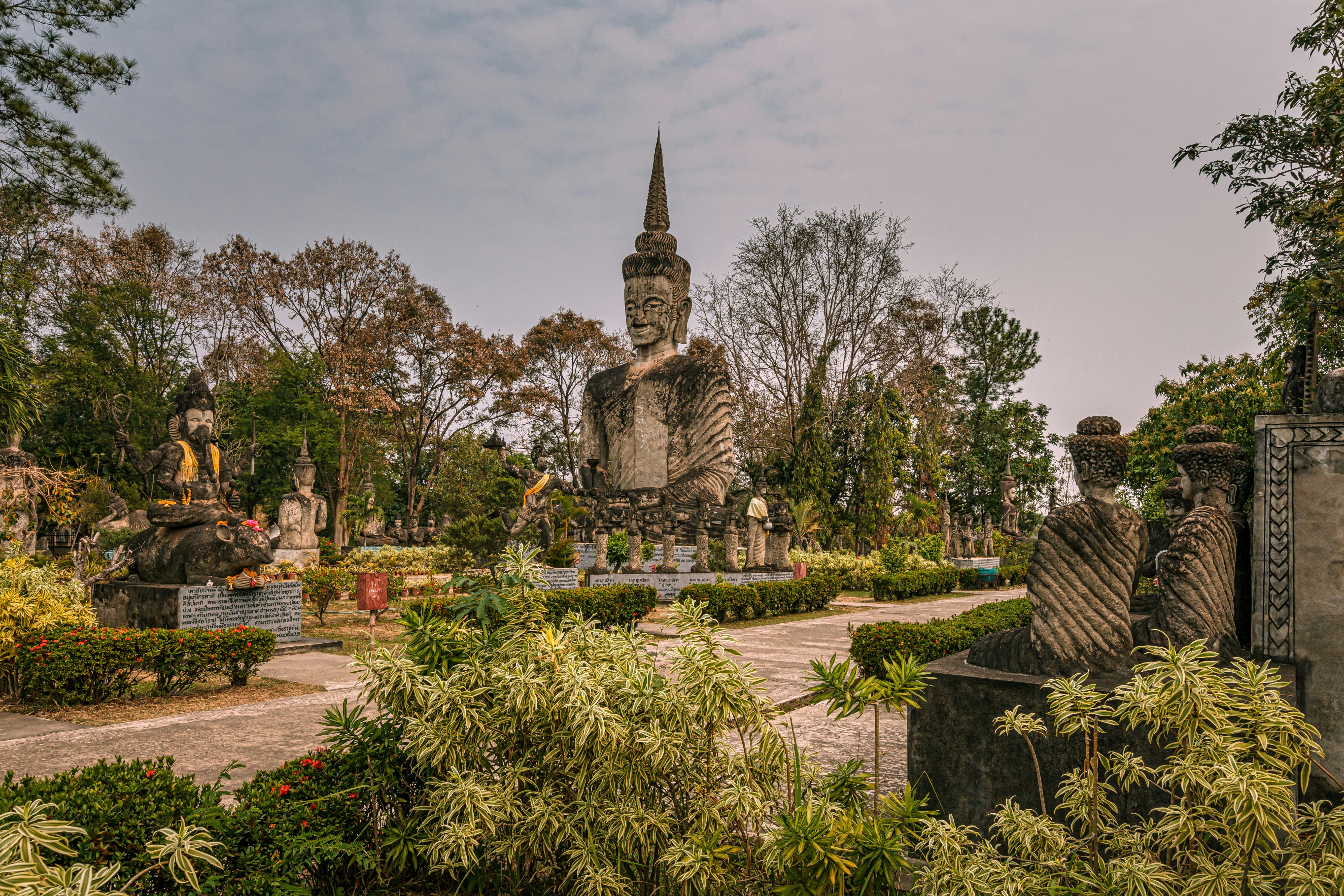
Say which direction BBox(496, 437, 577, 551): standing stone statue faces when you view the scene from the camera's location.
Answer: facing the viewer

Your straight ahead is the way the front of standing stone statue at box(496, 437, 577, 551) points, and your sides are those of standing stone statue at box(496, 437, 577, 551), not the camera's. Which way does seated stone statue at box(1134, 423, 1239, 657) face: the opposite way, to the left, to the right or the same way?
the opposite way

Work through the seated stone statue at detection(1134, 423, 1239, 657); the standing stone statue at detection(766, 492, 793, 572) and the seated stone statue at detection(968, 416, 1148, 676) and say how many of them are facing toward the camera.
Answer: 1

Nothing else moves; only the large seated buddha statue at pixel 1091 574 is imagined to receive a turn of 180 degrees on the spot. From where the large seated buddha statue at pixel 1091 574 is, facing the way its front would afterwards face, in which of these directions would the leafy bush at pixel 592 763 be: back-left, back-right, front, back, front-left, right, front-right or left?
right

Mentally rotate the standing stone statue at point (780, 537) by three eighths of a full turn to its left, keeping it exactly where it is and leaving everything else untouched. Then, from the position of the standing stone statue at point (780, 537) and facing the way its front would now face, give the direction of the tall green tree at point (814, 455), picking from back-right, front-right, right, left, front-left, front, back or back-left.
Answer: front-left

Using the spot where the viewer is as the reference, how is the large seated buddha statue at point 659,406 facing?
facing the viewer and to the left of the viewer

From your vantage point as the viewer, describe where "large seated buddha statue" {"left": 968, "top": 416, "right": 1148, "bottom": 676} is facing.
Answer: facing away from the viewer and to the left of the viewer

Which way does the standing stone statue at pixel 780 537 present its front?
toward the camera

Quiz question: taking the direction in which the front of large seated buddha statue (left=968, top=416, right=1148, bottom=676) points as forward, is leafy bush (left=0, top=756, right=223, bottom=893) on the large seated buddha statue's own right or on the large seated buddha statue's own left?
on the large seated buddha statue's own left

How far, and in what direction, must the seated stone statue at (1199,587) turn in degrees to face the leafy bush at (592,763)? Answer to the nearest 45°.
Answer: approximately 90° to its left

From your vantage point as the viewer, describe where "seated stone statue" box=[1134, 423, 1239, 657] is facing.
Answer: facing away from the viewer and to the left of the viewer

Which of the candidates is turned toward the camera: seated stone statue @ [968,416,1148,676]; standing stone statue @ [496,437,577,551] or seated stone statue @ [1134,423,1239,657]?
standing stone statue @ [496,437,577,551]

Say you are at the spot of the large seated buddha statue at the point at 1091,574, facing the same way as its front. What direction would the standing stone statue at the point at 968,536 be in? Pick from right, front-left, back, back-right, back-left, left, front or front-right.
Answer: front-right
